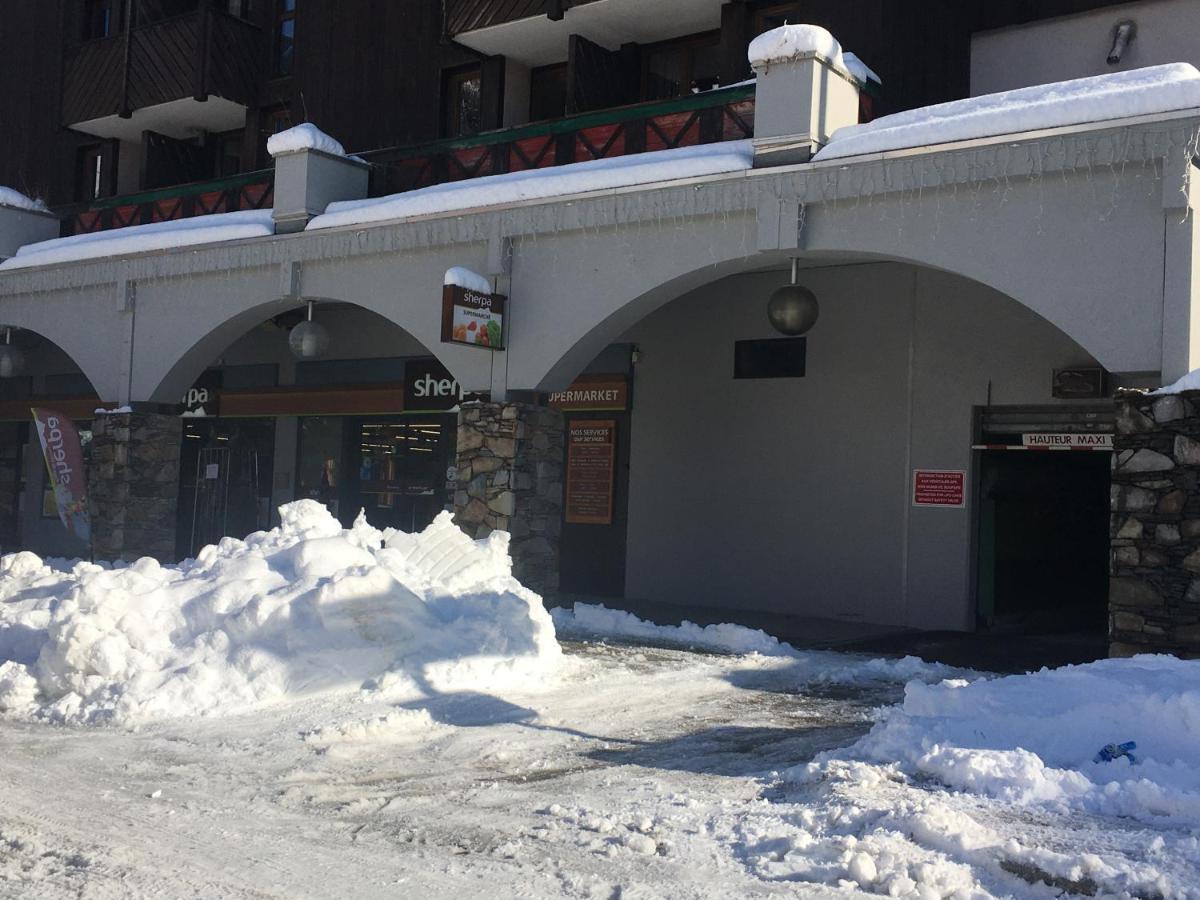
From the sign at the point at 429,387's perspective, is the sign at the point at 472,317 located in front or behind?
in front

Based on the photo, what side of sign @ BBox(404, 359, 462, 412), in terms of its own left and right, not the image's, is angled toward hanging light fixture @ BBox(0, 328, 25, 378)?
right

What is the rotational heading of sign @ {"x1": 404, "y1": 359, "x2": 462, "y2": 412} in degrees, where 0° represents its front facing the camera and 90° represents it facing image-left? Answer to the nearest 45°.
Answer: approximately 0°

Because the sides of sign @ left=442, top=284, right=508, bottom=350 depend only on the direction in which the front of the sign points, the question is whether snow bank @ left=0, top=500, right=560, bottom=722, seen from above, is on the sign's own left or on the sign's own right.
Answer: on the sign's own right

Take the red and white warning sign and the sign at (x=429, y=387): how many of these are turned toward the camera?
2

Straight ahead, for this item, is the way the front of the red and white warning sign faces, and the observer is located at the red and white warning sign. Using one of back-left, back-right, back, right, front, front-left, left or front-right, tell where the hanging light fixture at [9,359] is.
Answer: right

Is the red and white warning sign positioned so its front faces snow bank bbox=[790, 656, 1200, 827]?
yes

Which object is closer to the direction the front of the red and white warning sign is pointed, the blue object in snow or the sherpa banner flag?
the blue object in snow

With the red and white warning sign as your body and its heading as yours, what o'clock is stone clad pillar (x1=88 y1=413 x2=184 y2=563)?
The stone clad pillar is roughly at 3 o'clock from the red and white warning sign.

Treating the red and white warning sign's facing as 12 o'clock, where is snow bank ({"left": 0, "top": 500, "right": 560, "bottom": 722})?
The snow bank is roughly at 1 o'clock from the red and white warning sign.

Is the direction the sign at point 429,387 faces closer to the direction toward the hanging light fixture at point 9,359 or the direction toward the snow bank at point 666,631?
the snow bank

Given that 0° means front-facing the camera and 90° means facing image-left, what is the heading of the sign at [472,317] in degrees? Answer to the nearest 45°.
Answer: approximately 315°

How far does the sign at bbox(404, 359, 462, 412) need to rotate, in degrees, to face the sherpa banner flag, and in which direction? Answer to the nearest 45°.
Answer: approximately 90° to its right
